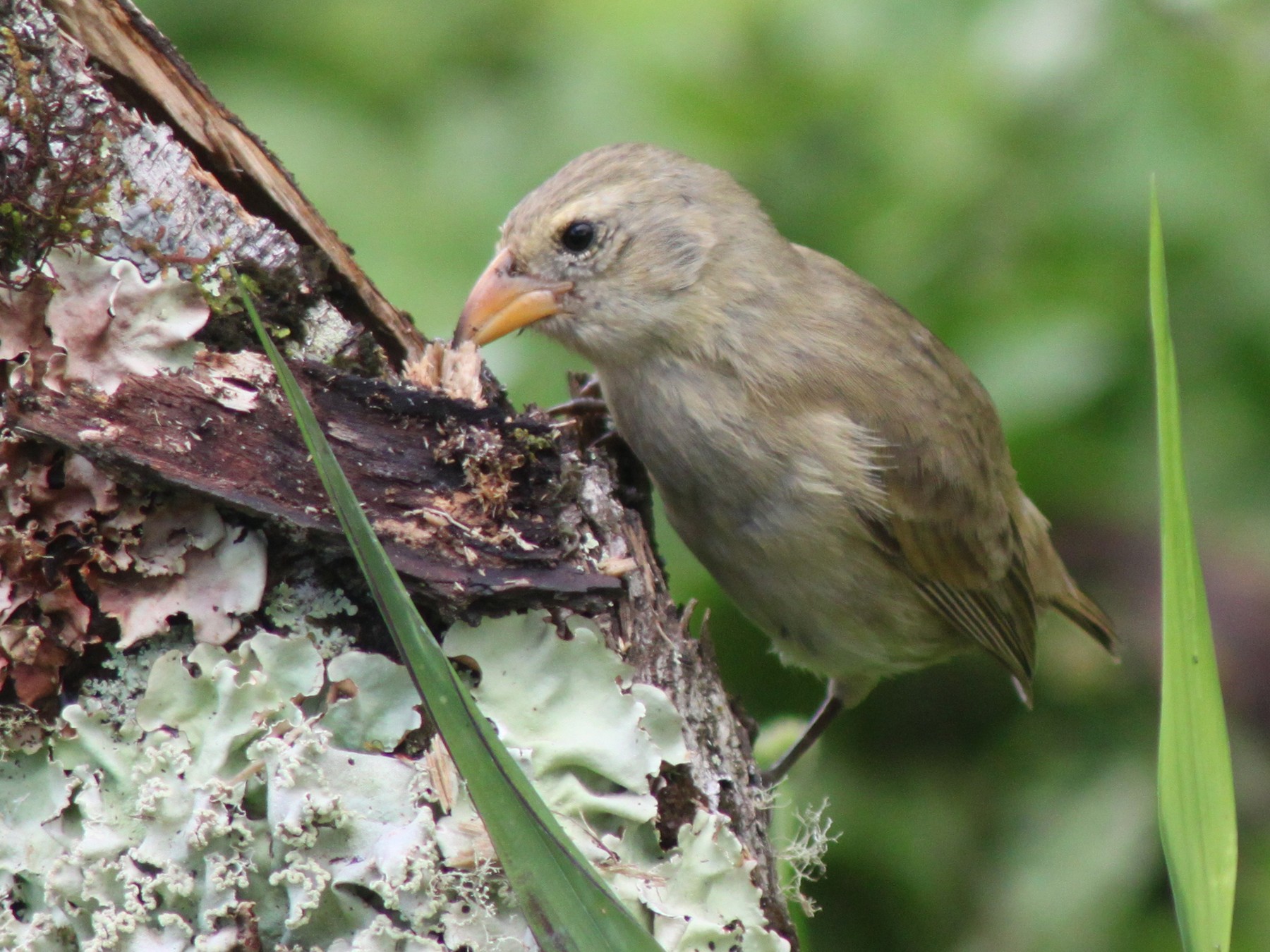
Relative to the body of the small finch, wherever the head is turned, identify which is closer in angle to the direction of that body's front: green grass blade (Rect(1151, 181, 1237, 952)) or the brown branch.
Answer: the brown branch

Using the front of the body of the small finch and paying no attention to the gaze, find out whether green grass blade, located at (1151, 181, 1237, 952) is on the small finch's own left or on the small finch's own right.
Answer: on the small finch's own left

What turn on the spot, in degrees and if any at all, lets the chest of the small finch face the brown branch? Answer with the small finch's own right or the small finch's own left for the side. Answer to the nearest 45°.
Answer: approximately 45° to the small finch's own left

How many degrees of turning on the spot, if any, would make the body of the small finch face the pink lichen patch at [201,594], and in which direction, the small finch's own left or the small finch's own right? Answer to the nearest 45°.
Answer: approximately 45° to the small finch's own left

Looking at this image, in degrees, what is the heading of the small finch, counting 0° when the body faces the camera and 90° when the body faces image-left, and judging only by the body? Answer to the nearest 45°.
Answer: approximately 90°

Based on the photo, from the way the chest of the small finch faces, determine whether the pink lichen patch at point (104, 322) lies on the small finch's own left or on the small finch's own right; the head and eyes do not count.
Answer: on the small finch's own right

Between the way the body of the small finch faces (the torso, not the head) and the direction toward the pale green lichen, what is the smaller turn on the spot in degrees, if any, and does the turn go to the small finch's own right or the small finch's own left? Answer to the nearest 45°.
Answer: approximately 45° to the small finch's own left
